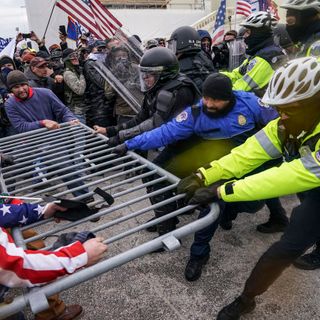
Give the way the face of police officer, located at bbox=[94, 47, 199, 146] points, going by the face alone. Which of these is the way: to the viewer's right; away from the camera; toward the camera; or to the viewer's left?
to the viewer's left

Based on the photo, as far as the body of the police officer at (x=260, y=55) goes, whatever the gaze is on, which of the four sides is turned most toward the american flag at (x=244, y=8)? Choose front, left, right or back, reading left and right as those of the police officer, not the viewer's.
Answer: right

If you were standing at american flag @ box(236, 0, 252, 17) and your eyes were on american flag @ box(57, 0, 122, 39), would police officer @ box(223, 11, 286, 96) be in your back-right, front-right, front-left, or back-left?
front-left

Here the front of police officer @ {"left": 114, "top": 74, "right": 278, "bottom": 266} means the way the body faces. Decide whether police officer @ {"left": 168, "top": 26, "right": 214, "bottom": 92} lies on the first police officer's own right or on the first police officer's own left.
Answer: on the first police officer's own right

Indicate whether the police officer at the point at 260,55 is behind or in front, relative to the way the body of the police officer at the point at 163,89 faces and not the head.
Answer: behind

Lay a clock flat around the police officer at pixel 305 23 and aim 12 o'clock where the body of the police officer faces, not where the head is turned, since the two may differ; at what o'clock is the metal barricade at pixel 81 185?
The metal barricade is roughly at 10 o'clock from the police officer.

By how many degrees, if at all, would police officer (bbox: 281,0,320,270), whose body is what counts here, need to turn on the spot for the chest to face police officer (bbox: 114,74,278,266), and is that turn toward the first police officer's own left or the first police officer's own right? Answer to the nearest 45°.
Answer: approximately 45° to the first police officer's own left

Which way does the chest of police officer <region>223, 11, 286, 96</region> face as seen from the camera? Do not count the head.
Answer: to the viewer's left

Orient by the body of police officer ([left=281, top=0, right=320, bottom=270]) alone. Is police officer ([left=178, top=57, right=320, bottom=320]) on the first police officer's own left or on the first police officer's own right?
on the first police officer's own left

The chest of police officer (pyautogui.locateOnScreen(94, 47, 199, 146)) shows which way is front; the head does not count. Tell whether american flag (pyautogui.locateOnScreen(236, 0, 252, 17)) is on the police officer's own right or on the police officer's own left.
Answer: on the police officer's own right

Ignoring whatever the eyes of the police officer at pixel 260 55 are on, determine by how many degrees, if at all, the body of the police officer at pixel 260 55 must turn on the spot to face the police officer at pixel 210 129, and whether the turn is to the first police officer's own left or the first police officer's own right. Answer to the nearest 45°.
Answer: approximately 90° to the first police officer's own left

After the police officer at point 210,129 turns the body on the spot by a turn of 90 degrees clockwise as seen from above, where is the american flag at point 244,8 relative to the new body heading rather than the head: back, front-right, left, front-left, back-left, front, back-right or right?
front-right

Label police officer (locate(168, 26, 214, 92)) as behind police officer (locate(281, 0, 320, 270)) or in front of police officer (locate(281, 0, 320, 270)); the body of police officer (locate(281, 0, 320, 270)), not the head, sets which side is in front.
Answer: in front

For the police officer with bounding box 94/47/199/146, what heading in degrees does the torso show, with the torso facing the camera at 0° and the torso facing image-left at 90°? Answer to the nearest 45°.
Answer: approximately 90°

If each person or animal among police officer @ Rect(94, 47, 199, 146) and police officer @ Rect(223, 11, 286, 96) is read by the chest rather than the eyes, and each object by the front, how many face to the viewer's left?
2

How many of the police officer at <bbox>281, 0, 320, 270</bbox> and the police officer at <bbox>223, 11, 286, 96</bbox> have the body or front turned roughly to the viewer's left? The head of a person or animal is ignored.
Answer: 2

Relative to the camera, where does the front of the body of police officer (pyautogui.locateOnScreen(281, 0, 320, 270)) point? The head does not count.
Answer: to the viewer's left

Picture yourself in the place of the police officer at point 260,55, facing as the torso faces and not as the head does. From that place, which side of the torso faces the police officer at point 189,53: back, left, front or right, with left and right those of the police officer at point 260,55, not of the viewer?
front

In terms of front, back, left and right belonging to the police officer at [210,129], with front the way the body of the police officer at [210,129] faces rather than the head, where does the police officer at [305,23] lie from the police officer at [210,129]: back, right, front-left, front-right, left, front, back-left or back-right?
back

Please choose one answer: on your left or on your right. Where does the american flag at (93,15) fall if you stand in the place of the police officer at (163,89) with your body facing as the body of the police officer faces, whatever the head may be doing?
on your right
